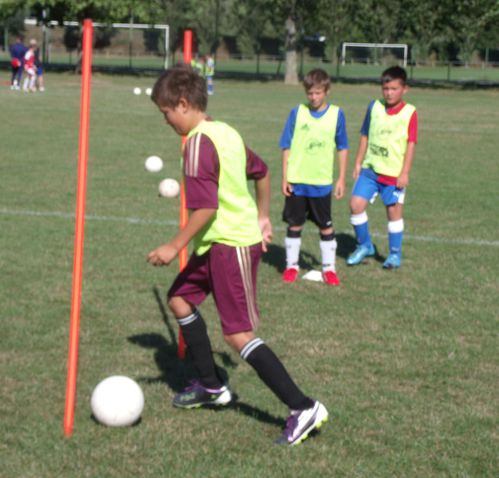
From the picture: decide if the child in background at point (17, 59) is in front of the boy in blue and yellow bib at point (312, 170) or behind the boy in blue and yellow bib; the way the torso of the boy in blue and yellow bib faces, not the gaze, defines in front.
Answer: behind

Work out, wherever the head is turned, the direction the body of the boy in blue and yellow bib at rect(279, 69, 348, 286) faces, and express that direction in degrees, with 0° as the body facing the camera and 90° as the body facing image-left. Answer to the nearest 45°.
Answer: approximately 0°

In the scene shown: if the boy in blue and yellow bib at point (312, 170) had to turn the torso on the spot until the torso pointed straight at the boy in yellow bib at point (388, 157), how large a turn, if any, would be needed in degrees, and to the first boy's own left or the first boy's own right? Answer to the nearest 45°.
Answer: approximately 135° to the first boy's own left

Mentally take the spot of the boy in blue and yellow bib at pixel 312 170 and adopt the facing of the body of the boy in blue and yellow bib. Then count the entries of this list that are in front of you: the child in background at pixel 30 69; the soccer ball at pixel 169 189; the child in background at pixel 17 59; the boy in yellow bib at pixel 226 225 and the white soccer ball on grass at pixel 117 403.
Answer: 2

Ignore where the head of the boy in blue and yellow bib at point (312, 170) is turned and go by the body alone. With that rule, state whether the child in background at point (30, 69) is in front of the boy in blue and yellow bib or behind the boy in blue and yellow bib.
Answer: behind

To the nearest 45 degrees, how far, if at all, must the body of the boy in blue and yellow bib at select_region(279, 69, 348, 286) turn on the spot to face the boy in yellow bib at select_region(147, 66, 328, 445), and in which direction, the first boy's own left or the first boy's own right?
0° — they already face them

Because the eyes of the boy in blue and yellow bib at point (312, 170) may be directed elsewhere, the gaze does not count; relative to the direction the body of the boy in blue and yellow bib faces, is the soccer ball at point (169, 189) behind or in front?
behind

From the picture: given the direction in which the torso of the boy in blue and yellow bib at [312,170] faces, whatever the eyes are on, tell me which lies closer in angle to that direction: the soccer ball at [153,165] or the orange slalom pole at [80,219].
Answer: the orange slalom pole

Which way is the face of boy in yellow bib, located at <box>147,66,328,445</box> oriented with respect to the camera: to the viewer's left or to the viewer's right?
to the viewer's left

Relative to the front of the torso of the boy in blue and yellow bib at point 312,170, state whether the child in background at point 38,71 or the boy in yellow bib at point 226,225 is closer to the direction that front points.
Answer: the boy in yellow bib
